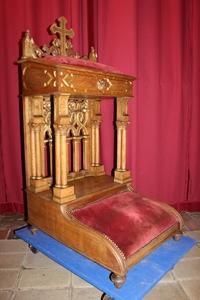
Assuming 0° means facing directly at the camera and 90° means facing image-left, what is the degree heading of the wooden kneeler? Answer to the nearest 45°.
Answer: approximately 315°
